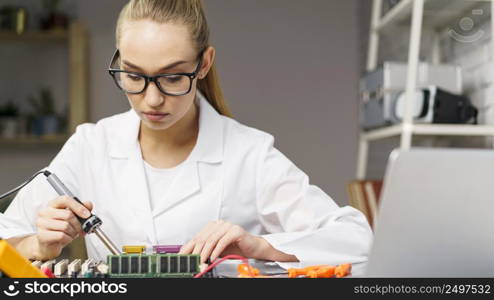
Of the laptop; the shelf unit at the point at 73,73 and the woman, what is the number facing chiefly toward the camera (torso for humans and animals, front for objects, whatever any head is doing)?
2

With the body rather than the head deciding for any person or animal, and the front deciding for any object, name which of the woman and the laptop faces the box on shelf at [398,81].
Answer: the laptop

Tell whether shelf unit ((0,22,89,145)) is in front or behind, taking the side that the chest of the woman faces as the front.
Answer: behind

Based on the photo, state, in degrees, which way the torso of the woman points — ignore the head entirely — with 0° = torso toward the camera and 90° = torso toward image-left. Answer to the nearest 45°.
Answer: approximately 0°

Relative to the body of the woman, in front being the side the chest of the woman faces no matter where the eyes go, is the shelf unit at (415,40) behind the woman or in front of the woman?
behind

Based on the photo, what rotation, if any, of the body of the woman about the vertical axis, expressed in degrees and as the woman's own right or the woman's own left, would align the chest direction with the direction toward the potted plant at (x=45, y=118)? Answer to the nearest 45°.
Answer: approximately 180°

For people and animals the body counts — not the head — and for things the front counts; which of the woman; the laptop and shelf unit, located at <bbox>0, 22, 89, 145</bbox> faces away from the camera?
the laptop

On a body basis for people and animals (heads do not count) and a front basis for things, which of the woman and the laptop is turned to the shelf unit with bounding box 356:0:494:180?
the laptop

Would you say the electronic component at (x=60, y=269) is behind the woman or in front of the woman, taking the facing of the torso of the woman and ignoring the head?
in front

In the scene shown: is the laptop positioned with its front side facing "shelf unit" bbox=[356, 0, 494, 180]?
yes

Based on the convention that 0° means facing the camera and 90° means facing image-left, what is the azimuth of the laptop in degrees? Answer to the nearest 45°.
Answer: approximately 180°

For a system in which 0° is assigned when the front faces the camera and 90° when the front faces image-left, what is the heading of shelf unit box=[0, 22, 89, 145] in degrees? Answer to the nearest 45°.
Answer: approximately 0°
